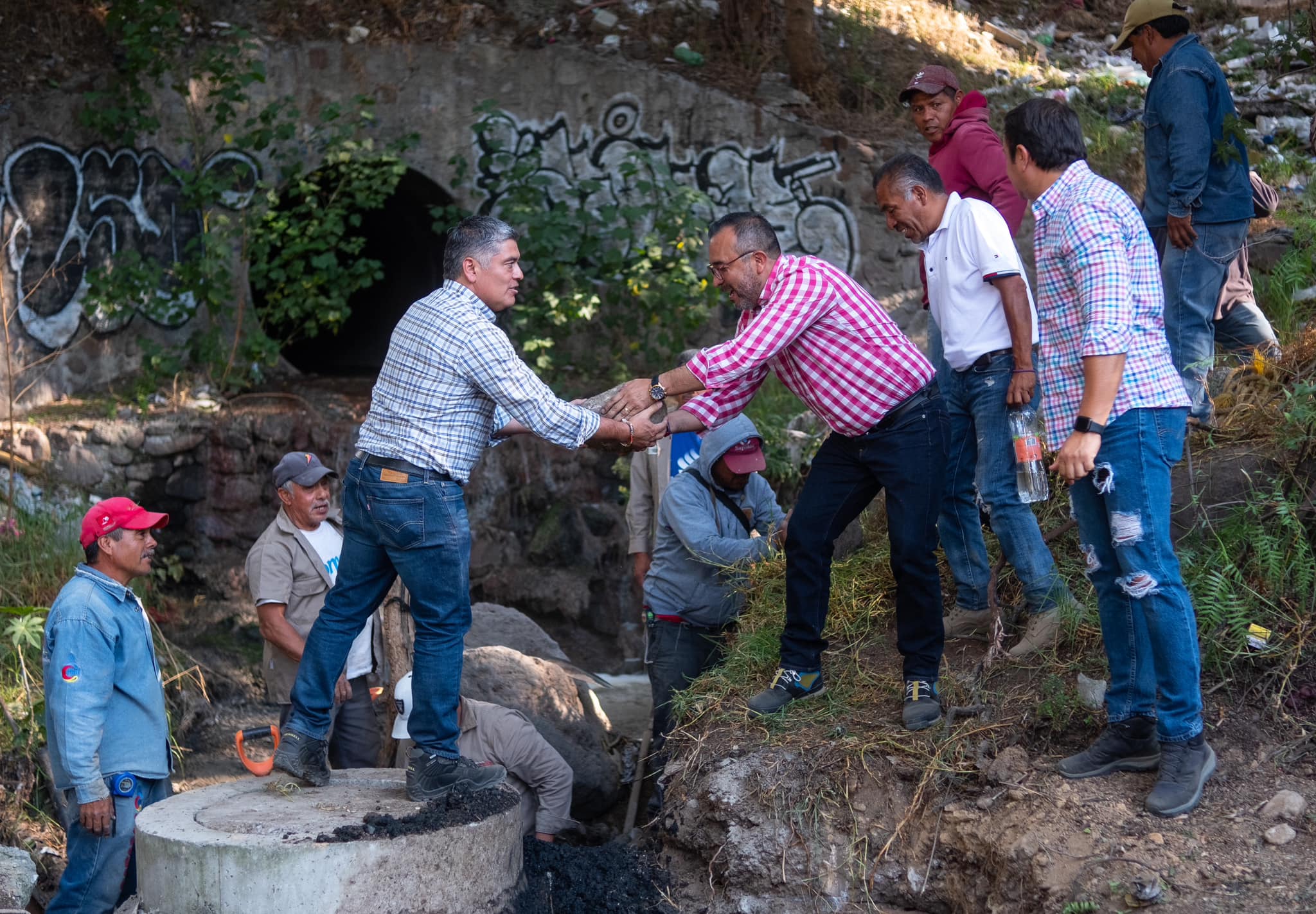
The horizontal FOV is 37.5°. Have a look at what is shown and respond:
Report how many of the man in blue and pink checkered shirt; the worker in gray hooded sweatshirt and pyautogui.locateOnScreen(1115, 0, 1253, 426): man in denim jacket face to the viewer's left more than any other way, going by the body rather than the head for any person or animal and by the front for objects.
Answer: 2

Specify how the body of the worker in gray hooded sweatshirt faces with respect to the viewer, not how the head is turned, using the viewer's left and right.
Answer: facing the viewer and to the right of the viewer

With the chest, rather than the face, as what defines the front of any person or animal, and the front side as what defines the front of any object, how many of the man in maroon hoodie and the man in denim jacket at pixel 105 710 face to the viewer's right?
1

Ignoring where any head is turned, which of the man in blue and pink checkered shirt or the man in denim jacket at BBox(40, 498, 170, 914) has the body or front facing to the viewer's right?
the man in denim jacket

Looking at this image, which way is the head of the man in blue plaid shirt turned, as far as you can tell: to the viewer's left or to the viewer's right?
to the viewer's right

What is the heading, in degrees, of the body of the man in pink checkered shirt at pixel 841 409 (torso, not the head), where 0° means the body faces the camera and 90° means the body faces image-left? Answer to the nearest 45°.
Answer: approximately 45°

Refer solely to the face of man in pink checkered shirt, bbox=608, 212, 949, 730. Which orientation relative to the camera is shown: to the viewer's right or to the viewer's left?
to the viewer's left

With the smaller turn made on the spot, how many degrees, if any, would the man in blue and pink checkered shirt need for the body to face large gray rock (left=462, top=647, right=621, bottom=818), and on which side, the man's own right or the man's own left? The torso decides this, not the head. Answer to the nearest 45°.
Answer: approximately 45° to the man's own right

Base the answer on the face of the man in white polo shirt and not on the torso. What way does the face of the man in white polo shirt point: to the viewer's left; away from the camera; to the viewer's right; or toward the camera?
to the viewer's left

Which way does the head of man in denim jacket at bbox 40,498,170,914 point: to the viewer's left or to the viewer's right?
to the viewer's right

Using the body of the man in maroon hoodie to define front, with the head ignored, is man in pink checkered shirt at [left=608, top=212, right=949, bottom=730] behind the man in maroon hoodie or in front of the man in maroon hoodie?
in front

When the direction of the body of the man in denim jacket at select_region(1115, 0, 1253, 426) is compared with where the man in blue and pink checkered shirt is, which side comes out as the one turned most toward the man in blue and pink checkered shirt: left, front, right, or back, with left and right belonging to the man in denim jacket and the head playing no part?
left

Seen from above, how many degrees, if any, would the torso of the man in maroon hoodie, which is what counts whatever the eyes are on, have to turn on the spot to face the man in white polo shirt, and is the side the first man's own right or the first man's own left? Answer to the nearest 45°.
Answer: approximately 45° to the first man's own left

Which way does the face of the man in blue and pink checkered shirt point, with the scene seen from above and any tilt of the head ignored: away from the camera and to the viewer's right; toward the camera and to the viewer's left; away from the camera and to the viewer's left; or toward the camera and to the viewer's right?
away from the camera and to the viewer's left
